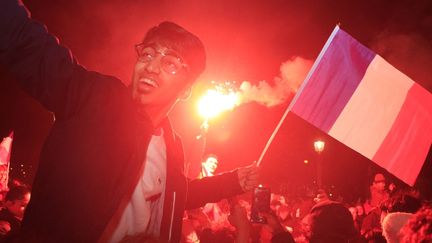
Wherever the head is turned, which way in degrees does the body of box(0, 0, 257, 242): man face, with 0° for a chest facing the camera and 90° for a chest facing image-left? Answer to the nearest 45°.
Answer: approximately 315°

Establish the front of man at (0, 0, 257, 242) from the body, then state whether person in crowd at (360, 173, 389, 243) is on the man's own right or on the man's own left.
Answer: on the man's own left

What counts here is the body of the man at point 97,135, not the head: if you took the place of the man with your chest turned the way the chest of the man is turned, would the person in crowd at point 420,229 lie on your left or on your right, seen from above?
on your left

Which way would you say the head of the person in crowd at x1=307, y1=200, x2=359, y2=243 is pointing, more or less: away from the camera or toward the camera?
away from the camera
